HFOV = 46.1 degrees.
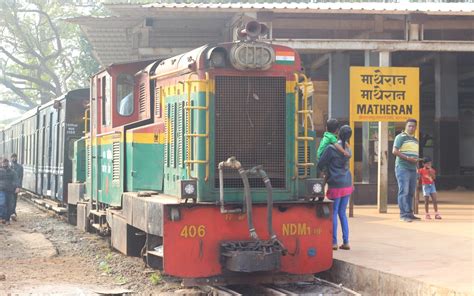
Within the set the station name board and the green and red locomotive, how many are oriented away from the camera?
0

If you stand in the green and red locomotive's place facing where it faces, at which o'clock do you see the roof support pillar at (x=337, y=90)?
The roof support pillar is roughly at 8 o'clock from the green and red locomotive.

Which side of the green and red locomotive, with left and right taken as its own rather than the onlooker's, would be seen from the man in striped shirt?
left

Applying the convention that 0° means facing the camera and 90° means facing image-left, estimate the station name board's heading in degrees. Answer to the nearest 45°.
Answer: approximately 0°

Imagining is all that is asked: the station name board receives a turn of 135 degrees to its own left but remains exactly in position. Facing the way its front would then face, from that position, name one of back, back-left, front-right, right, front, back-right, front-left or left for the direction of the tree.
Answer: left

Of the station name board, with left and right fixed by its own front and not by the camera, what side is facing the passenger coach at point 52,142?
right

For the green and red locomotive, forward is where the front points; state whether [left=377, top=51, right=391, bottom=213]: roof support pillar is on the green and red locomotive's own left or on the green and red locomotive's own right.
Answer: on the green and red locomotive's own left

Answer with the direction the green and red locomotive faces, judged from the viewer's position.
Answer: facing the viewer and to the right of the viewer
